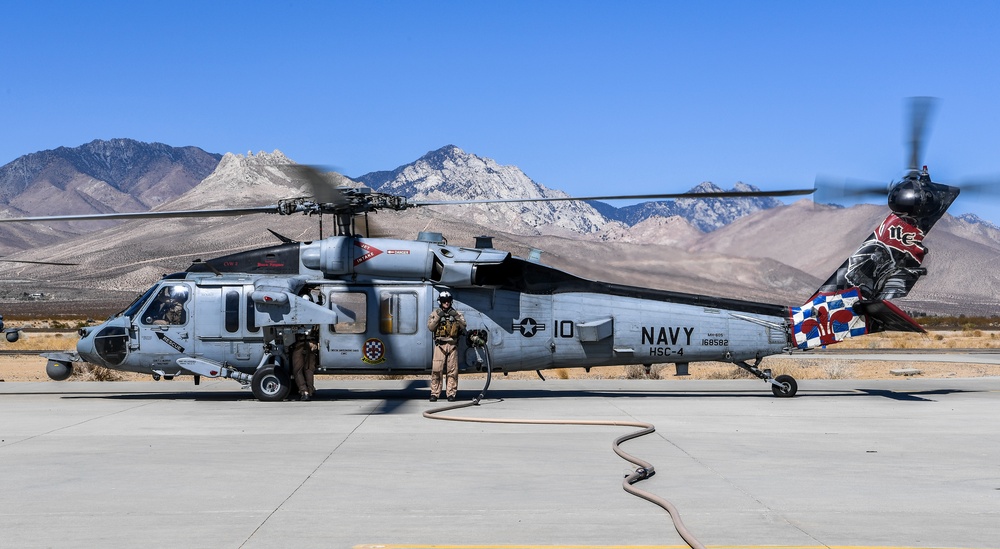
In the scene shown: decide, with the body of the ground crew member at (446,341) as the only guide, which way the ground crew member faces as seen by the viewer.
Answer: toward the camera

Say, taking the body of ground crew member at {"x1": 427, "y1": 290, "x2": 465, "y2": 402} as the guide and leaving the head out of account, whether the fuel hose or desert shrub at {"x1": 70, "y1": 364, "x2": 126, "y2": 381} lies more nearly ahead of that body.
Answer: the fuel hose

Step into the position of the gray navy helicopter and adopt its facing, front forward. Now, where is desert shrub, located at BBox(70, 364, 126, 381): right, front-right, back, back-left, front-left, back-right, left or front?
front-right

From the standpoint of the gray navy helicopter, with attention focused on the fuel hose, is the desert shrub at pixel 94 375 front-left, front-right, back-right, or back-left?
back-right

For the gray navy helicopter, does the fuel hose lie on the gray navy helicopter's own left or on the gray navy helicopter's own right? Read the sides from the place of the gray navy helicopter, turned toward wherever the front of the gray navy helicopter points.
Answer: on the gray navy helicopter's own left

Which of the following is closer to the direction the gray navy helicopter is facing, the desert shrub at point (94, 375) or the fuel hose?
the desert shrub

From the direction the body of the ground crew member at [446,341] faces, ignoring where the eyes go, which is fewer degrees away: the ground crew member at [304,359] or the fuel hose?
the fuel hose

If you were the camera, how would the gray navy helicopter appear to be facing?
facing to the left of the viewer

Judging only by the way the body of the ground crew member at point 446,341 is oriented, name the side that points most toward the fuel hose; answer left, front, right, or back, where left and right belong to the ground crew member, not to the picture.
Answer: front

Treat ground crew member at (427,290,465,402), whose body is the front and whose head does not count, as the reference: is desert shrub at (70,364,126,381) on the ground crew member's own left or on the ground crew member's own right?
on the ground crew member's own right

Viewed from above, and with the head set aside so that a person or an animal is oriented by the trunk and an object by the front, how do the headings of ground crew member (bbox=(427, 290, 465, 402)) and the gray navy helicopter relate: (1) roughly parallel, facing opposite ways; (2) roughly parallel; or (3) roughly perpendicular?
roughly perpendicular
